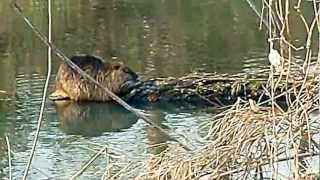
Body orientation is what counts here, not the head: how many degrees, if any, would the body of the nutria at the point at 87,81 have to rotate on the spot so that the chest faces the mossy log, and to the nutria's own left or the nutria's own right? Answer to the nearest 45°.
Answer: approximately 45° to the nutria's own right

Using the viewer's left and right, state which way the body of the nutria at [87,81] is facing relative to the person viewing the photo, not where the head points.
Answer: facing to the right of the viewer

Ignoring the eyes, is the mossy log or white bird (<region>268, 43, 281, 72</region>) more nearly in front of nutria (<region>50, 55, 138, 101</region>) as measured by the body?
the mossy log
